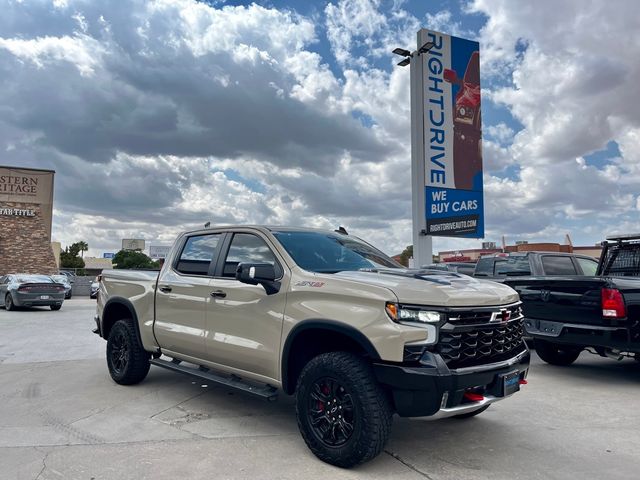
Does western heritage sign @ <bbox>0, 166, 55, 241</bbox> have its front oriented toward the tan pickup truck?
yes

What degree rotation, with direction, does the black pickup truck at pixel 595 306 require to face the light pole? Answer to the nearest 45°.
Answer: approximately 90° to its left

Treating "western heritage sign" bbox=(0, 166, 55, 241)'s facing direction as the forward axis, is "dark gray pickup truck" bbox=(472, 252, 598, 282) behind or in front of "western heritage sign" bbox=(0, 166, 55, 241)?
in front

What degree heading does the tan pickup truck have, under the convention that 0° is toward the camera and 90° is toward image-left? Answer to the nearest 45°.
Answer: approximately 315°

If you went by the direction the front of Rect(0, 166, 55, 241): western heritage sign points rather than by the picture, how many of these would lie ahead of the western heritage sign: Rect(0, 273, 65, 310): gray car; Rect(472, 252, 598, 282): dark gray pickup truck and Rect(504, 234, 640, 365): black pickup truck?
3

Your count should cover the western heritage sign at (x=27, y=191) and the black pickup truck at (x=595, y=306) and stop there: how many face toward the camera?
1

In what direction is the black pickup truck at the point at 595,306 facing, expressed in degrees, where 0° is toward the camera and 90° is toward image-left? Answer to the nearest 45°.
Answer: approximately 225°

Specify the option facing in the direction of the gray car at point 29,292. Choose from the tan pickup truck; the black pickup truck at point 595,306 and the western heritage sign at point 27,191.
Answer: the western heritage sign

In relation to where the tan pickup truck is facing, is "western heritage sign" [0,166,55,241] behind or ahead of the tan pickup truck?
behind

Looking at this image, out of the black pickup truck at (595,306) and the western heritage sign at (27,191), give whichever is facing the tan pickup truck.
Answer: the western heritage sign

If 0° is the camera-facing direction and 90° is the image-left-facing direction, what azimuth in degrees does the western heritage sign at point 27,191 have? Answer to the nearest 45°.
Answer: approximately 0°
